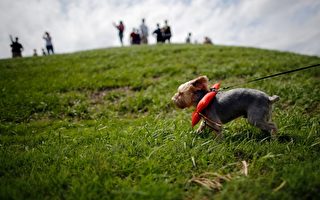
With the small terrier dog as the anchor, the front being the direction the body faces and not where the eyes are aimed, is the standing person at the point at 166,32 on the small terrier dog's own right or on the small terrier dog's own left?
on the small terrier dog's own right

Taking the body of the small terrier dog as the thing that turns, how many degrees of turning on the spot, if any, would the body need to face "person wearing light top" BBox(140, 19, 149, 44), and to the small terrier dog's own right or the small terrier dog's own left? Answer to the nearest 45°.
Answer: approximately 90° to the small terrier dog's own right

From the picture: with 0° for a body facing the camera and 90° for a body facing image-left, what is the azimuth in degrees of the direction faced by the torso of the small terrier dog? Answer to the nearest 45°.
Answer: approximately 90°

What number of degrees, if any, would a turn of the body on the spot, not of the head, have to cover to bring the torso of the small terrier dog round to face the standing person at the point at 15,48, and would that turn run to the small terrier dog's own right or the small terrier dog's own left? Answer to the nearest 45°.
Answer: approximately 45° to the small terrier dog's own right

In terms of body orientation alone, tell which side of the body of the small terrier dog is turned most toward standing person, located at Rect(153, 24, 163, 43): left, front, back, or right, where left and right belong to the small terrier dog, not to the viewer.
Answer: right

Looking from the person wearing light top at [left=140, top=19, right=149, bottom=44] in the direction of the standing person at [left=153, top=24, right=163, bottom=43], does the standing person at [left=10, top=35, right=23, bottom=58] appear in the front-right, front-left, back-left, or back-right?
back-right

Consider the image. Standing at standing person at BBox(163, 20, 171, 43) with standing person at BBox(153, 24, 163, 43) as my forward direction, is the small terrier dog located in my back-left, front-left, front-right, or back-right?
back-left
